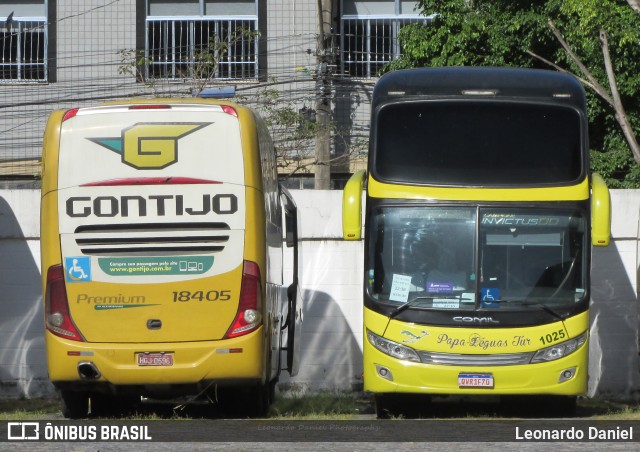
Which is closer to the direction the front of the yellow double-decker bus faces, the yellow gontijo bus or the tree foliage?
the yellow gontijo bus

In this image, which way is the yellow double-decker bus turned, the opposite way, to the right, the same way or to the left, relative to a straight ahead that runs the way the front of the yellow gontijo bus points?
the opposite way

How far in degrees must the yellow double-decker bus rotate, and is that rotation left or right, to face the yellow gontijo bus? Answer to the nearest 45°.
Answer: approximately 45° to its right

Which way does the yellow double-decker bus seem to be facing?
toward the camera

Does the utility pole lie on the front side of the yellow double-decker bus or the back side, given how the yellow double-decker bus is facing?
on the back side

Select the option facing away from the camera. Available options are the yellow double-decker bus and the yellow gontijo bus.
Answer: the yellow gontijo bus

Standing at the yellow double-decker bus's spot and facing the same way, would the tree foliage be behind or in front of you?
behind

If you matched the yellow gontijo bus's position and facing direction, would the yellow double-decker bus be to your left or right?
on your right

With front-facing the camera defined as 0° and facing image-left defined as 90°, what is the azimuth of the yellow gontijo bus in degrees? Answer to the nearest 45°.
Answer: approximately 180°

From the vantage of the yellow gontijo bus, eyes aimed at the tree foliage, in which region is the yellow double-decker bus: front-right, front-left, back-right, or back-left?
front-right

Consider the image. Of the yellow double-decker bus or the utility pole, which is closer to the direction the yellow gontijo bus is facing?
the utility pole

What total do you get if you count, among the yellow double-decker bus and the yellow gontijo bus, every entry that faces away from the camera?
1
